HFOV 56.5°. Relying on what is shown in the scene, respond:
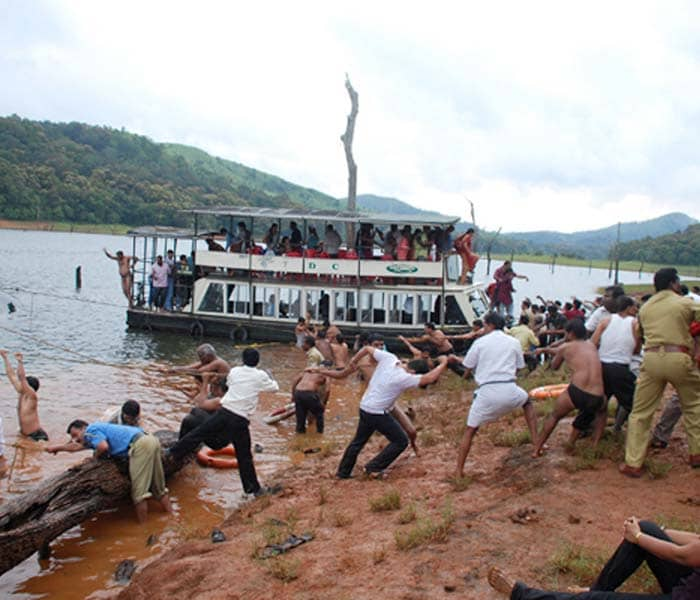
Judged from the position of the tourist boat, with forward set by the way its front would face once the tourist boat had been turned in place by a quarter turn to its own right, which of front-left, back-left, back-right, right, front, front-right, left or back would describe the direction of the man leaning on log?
front

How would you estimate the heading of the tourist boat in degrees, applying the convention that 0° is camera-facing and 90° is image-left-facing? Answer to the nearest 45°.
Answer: approximately 270°

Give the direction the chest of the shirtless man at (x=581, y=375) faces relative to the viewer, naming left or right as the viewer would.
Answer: facing away from the viewer and to the left of the viewer

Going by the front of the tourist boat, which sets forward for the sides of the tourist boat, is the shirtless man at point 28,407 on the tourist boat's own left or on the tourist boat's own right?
on the tourist boat's own right

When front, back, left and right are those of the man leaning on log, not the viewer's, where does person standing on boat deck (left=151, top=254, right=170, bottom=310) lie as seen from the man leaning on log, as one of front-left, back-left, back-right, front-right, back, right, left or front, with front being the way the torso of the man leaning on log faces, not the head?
right

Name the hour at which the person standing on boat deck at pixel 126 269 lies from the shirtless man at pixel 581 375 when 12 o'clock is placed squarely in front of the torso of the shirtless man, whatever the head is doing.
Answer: The person standing on boat deck is roughly at 12 o'clock from the shirtless man.

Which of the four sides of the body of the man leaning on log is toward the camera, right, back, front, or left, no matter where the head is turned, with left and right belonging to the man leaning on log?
left

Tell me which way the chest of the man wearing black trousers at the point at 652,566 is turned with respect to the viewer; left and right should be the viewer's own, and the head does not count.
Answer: facing to the left of the viewer

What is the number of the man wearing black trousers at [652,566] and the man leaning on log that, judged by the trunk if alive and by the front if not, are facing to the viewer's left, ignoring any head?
2

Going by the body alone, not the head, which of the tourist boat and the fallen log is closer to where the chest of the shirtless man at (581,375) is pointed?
the tourist boat

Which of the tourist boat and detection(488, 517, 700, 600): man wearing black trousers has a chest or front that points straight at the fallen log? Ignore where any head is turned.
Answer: the man wearing black trousers

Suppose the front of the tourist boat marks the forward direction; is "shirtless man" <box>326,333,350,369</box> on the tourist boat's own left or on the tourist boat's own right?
on the tourist boat's own right

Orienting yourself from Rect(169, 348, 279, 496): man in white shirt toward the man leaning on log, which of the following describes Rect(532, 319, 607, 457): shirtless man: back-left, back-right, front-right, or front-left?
back-left

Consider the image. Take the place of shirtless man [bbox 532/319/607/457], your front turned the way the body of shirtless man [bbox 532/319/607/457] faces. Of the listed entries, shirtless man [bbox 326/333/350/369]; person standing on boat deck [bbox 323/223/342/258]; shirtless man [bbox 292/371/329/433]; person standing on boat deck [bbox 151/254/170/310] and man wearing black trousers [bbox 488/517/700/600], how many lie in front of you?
4

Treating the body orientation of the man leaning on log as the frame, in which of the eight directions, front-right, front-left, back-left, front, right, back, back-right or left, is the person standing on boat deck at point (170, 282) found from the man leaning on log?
right
